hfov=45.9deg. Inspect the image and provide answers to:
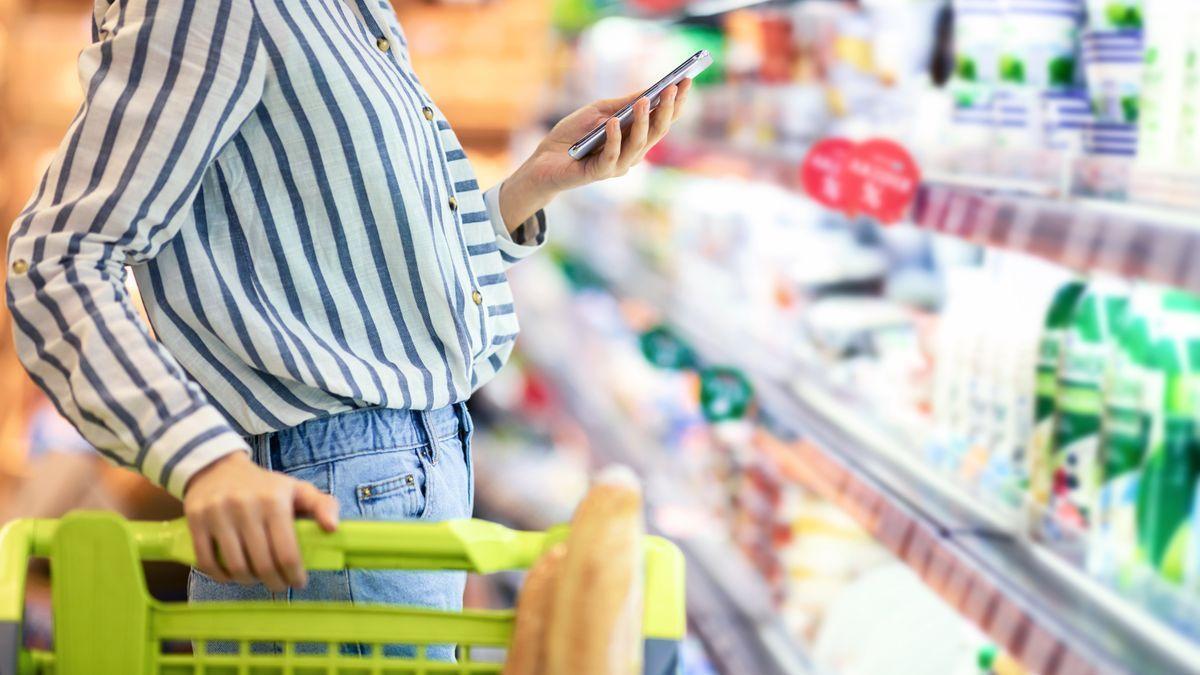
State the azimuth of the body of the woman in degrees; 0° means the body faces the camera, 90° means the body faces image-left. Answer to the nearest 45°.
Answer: approximately 315°

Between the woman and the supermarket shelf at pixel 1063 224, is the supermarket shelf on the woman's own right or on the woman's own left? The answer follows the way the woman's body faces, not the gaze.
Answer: on the woman's own left

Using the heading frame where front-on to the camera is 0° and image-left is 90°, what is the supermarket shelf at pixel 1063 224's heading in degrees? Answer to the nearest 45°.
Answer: approximately 45°

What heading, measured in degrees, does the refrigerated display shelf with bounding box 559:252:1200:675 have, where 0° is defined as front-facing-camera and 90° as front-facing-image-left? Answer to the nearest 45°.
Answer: approximately 45°
